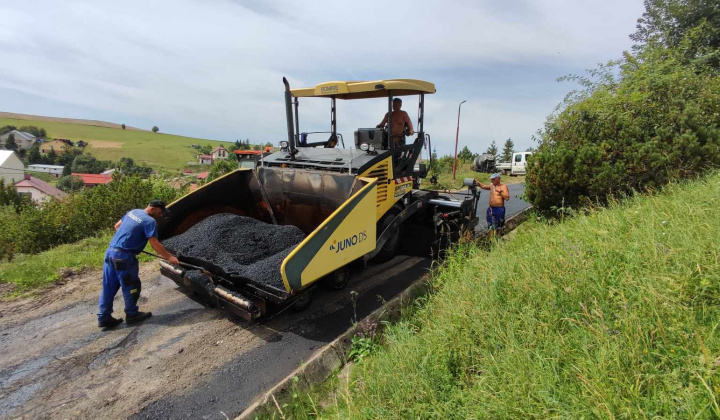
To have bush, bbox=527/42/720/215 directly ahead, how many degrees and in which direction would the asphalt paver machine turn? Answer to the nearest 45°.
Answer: approximately 135° to its left

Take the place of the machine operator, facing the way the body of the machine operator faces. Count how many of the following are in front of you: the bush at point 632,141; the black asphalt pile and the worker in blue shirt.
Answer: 2

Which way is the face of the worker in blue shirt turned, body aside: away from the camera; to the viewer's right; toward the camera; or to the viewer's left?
to the viewer's right

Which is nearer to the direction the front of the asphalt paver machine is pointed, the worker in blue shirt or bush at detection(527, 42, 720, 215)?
the worker in blue shirt

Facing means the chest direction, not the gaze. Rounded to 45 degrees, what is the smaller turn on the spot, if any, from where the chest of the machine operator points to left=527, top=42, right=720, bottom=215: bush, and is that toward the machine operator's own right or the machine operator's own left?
approximately 135° to the machine operator's own left

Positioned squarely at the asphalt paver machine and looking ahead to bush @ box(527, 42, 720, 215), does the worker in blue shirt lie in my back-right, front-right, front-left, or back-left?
back-right

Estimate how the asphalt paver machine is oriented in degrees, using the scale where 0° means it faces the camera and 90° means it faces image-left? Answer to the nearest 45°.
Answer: approximately 45°

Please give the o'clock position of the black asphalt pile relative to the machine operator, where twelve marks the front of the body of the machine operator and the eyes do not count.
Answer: The black asphalt pile is roughly at 12 o'clock from the machine operator.
